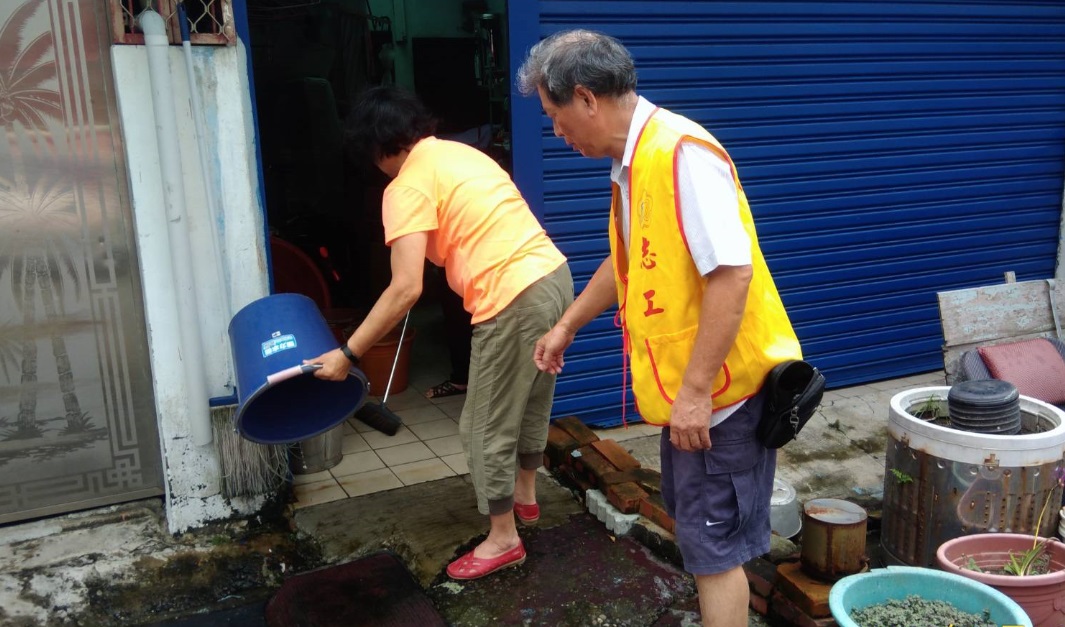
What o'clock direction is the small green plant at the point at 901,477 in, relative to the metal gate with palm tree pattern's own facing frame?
The small green plant is roughly at 10 o'clock from the metal gate with palm tree pattern.

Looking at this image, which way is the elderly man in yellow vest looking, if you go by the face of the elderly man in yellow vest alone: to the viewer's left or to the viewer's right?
to the viewer's left

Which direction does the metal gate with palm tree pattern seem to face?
toward the camera

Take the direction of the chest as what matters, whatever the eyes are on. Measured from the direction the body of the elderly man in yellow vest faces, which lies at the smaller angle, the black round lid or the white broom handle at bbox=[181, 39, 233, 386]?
the white broom handle

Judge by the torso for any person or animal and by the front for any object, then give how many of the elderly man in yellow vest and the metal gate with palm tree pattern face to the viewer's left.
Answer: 1

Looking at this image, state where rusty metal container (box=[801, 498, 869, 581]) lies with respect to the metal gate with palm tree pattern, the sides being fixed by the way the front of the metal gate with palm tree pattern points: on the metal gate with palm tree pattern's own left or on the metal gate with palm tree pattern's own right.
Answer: on the metal gate with palm tree pattern's own left

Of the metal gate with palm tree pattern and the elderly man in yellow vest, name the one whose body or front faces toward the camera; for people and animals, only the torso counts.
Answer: the metal gate with palm tree pattern

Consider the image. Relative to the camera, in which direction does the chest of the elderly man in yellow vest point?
to the viewer's left

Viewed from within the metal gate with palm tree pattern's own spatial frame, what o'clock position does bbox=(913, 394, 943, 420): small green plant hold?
The small green plant is roughly at 10 o'clock from the metal gate with palm tree pattern.

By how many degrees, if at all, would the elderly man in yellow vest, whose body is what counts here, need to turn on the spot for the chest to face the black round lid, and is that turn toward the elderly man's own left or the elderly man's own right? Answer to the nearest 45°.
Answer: approximately 135° to the elderly man's own right

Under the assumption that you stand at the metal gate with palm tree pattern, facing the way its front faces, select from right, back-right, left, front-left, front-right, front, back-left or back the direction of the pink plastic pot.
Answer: front-left

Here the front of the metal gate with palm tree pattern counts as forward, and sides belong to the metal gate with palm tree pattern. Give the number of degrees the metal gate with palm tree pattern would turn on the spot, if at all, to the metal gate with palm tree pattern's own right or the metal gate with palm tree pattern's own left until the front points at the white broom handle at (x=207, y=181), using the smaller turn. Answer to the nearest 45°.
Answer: approximately 45° to the metal gate with palm tree pattern's own left
